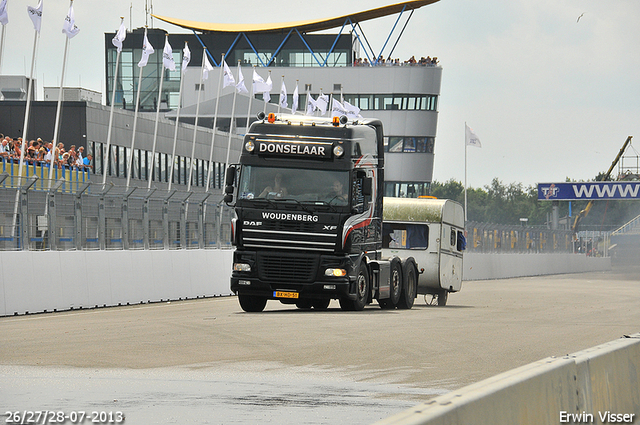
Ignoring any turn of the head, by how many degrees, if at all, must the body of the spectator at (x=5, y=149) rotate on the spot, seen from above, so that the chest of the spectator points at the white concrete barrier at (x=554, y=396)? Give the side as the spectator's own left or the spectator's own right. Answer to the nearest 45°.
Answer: approximately 45° to the spectator's own right

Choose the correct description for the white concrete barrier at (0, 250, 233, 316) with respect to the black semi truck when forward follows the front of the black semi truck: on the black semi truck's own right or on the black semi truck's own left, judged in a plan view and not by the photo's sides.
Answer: on the black semi truck's own right

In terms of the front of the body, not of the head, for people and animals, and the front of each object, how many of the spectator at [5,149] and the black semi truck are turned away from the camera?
0

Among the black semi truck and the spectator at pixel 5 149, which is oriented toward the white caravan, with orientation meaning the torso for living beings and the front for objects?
the spectator

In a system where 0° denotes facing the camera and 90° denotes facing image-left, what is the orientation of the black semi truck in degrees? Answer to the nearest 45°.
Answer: approximately 0°

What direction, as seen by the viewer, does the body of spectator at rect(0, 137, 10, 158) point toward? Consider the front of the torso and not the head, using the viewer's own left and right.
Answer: facing the viewer and to the right of the viewer

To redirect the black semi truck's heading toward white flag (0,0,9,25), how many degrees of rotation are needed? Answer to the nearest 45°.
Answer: approximately 135° to its right

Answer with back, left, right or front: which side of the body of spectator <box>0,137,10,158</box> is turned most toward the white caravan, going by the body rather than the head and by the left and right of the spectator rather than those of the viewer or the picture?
front
